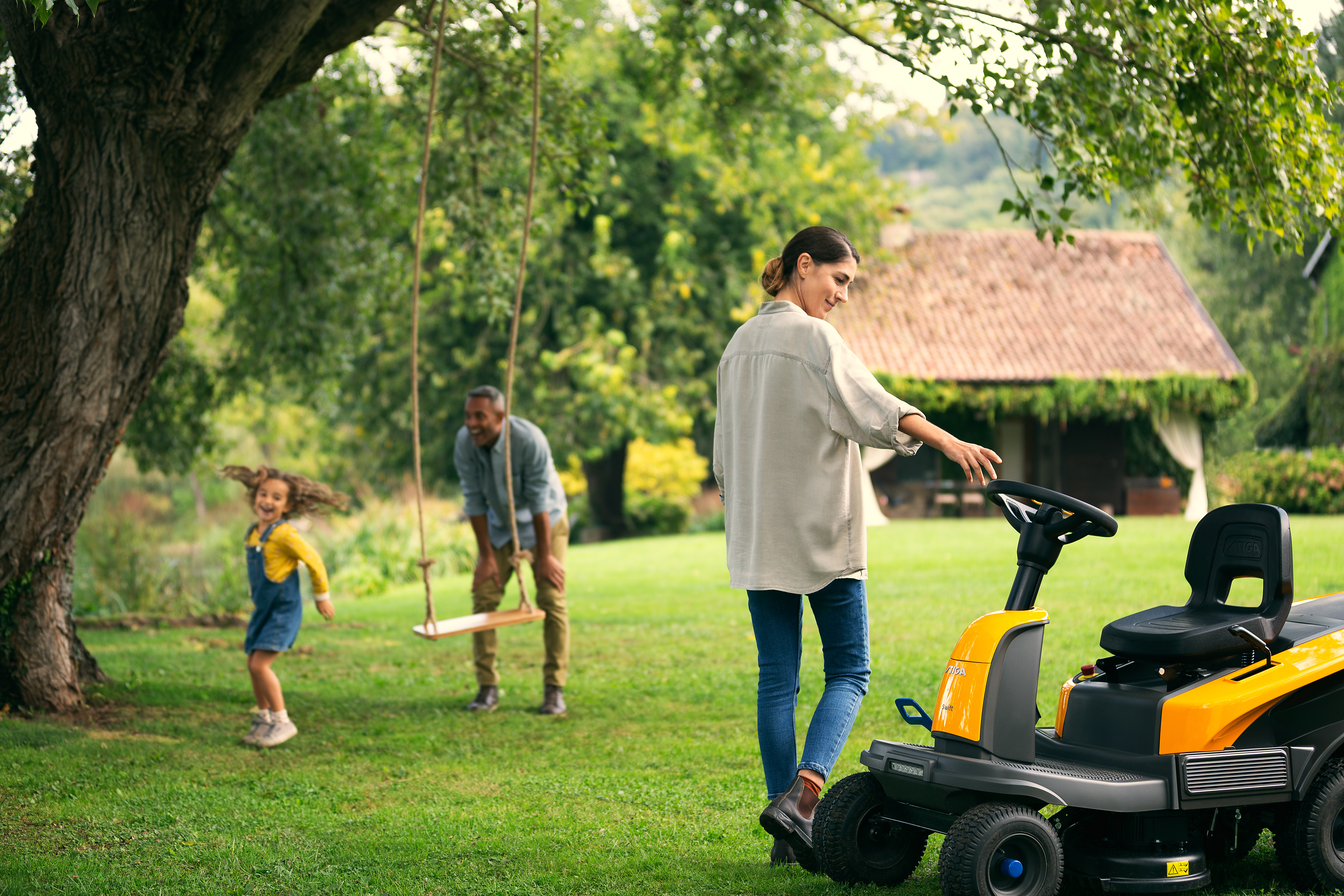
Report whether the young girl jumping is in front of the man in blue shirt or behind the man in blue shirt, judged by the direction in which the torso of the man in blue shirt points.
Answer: in front

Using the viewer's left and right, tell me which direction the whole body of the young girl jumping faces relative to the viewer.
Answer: facing the viewer and to the left of the viewer

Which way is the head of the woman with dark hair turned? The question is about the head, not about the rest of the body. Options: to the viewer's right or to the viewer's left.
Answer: to the viewer's right

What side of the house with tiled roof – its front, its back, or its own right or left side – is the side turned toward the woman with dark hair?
front

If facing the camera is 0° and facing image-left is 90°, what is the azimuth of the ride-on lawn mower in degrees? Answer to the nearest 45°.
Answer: approximately 45°

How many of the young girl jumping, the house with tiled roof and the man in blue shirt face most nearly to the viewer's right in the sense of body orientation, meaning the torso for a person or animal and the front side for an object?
0

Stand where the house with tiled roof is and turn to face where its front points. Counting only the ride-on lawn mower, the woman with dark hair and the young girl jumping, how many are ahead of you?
3

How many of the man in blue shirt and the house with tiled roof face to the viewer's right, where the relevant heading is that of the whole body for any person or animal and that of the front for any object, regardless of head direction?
0

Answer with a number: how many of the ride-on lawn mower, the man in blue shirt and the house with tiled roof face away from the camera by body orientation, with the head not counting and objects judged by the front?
0

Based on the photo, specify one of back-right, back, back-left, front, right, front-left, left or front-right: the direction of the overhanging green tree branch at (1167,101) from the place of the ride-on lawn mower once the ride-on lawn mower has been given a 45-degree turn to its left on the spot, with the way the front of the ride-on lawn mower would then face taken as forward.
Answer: back

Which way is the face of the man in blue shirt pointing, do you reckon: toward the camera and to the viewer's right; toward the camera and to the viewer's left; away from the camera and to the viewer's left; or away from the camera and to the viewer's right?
toward the camera and to the viewer's left

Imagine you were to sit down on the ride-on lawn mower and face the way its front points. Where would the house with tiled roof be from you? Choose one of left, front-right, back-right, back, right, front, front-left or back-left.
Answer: back-right

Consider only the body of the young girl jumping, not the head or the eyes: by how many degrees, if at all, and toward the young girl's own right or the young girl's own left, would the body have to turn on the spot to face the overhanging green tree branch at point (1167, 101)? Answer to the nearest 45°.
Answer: approximately 135° to the young girl's own left

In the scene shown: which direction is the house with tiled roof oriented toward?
toward the camera

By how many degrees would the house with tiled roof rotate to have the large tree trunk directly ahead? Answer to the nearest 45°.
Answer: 0° — it already faces it

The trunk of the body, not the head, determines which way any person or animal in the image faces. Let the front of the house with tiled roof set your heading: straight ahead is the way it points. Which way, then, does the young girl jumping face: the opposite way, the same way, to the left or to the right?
the same way

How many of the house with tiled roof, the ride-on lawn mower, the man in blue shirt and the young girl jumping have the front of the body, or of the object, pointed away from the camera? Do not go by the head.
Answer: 0
